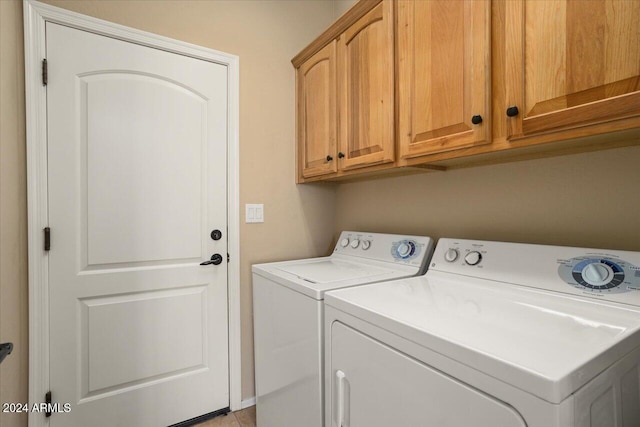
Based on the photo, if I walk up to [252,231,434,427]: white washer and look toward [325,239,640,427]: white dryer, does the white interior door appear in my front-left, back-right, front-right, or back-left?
back-right

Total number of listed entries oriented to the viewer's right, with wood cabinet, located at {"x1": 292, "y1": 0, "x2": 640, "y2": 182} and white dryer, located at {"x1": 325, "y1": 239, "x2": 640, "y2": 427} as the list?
0

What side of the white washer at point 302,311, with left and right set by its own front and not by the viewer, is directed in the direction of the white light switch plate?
right

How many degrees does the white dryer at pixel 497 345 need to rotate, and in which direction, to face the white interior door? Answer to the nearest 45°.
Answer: approximately 45° to its right

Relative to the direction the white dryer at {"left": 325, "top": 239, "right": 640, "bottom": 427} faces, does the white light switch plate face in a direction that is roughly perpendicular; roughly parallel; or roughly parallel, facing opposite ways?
roughly perpendicular

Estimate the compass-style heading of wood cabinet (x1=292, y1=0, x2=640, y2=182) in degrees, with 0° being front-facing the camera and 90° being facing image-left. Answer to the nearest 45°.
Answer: approximately 45°

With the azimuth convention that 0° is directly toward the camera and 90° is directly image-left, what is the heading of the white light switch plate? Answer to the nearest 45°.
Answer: approximately 0°

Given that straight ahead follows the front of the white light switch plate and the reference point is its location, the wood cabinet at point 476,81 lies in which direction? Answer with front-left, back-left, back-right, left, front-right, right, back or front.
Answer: front-left

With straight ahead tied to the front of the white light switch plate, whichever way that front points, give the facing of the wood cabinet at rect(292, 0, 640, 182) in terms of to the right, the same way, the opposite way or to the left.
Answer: to the right
